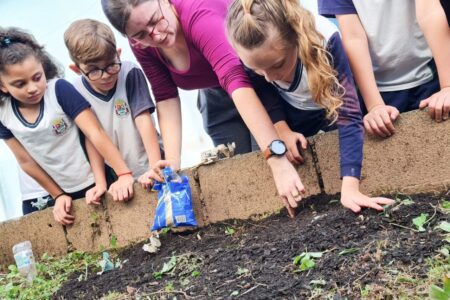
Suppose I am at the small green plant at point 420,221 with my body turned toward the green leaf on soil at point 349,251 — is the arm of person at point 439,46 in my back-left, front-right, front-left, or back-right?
back-right

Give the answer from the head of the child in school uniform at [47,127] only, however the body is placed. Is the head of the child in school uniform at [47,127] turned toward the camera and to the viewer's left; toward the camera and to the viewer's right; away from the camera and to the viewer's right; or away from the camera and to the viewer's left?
toward the camera and to the viewer's right

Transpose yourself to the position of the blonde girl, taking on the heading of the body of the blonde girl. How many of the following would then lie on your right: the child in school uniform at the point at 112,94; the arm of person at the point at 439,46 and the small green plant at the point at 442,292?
1

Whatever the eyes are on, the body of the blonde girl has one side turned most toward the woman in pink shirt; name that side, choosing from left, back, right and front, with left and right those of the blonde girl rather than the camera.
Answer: right

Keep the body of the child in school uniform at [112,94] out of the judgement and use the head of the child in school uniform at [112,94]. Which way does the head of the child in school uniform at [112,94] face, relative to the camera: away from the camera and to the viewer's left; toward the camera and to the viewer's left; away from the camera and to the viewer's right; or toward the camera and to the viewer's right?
toward the camera and to the viewer's right

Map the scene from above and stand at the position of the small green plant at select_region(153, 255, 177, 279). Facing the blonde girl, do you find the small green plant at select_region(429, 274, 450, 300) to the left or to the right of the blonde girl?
right

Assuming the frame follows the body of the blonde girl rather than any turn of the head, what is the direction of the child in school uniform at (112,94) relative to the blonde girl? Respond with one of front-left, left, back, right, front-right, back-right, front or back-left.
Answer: right

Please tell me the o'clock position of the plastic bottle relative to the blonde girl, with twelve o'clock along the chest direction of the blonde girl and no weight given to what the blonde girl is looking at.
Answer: The plastic bottle is roughly at 2 o'clock from the blonde girl.

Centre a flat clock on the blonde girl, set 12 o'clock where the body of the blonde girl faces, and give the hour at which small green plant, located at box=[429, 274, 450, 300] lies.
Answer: The small green plant is roughly at 10 o'clock from the blonde girl.

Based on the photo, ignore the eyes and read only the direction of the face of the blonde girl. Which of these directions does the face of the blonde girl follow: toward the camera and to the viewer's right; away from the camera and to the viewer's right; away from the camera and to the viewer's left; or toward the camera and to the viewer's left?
toward the camera and to the viewer's left

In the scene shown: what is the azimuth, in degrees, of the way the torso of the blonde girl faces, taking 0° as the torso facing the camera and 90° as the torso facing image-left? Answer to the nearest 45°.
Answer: approximately 45°

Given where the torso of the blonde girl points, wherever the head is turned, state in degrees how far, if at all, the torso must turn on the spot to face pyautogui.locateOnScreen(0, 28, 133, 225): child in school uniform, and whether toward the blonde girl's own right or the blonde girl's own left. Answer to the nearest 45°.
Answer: approximately 90° to the blonde girl's own right
